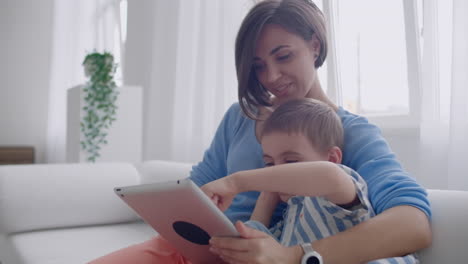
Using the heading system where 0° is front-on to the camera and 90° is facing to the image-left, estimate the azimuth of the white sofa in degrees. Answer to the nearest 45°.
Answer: approximately 0°

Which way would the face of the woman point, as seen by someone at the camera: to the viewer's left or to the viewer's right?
to the viewer's left

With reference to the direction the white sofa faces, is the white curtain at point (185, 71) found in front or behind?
behind

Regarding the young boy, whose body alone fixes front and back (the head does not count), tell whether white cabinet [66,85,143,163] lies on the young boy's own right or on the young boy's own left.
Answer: on the young boy's own right

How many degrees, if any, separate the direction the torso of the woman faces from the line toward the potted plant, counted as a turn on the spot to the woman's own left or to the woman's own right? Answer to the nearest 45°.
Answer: approximately 90° to the woman's own right

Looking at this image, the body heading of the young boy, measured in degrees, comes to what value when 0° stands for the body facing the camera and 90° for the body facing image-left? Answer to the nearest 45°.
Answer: approximately 45°

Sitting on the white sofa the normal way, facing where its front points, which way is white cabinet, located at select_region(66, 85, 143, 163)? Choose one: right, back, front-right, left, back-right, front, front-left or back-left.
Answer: back

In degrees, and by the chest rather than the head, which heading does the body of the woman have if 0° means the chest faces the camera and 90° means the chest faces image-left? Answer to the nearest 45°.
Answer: approximately 45°
